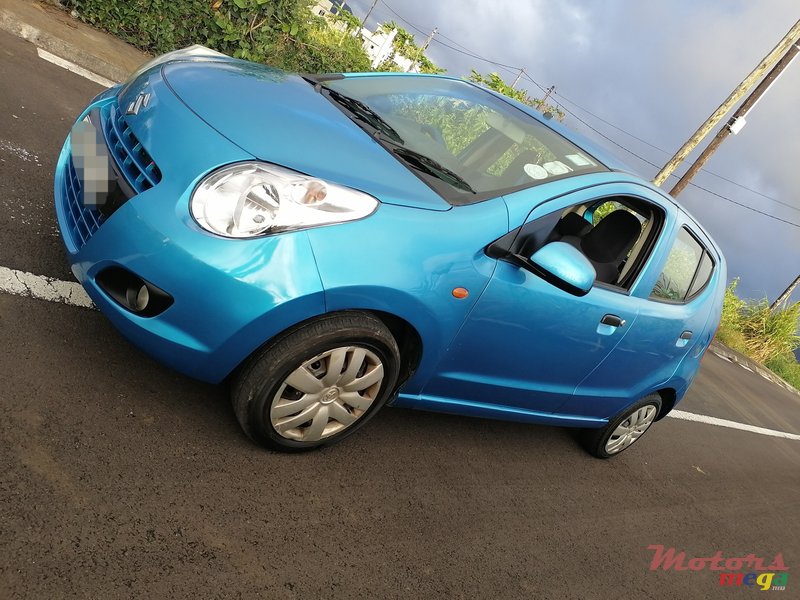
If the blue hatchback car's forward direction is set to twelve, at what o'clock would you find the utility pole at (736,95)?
The utility pole is roughly at 5 o'clock from the blue hatchback car.

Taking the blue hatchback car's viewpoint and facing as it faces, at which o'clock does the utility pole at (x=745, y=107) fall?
The utility pole is roughly at 5 o'clock from the blue hatchback car.

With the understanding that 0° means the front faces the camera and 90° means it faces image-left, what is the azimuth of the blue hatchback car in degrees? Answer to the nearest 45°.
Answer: approximately 45°
